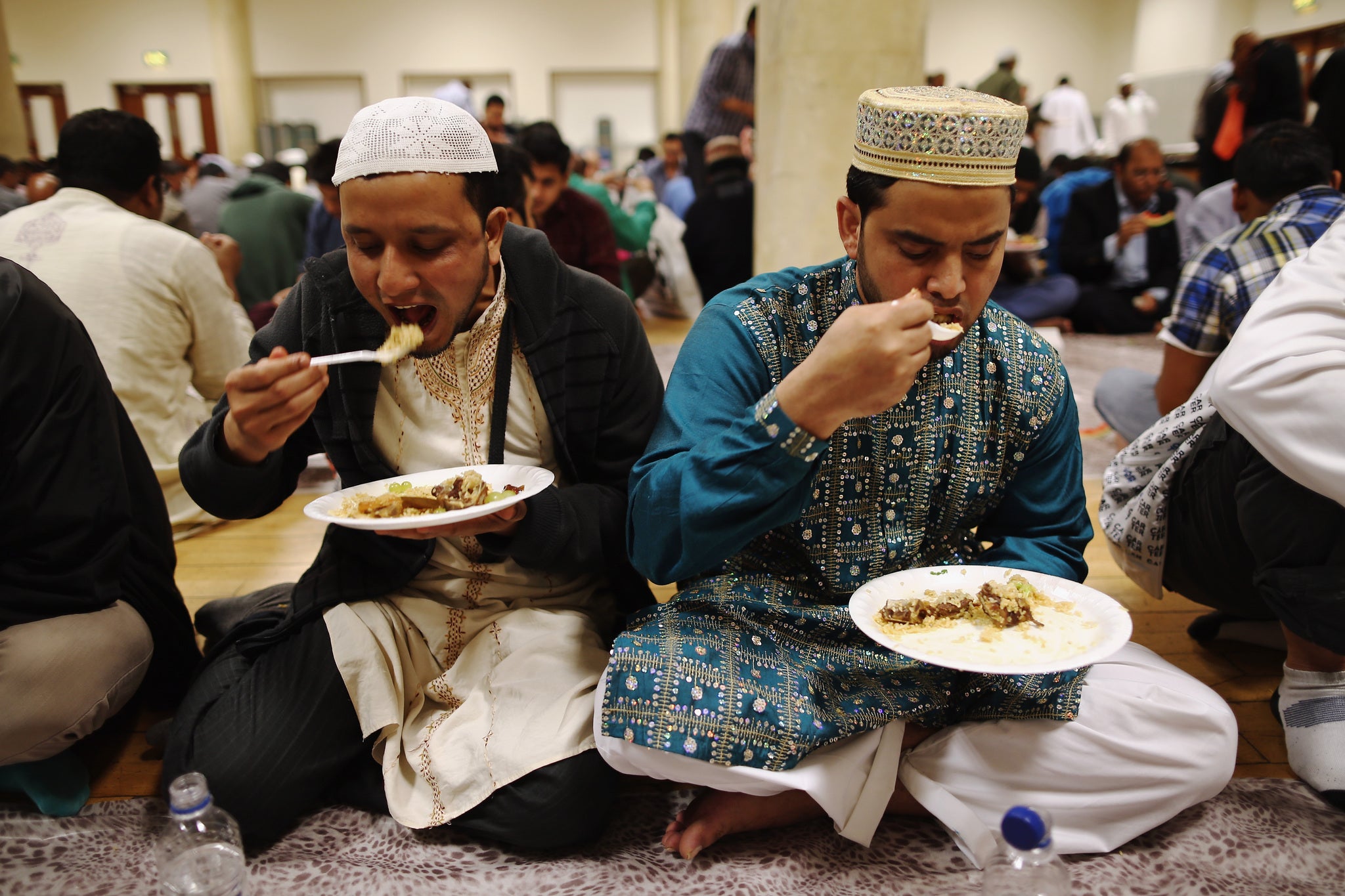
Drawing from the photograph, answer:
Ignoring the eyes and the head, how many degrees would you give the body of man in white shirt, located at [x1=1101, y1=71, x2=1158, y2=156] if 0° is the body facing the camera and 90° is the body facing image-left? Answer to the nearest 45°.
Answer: approximately 0°

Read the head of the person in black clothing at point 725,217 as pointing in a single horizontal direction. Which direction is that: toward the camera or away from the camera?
away from the camera

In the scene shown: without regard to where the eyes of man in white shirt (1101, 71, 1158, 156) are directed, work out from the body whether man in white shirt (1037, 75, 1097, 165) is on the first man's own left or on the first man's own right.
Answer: on the first man's own right

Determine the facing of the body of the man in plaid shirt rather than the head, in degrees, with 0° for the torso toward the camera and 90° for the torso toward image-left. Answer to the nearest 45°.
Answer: approximately 135°

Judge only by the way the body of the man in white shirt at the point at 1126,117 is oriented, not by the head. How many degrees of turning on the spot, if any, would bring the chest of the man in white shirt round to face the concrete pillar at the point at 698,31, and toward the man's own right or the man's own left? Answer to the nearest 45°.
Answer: approximately 90° to the man's own right

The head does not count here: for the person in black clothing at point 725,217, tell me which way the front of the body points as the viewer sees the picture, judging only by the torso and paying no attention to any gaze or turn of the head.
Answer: away from the camera
